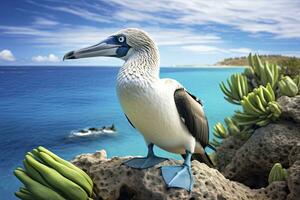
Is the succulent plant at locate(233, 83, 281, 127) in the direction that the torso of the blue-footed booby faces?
no

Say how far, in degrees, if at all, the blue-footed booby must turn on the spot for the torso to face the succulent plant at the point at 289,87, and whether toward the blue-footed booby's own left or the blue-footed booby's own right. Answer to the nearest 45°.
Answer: approximately 180°

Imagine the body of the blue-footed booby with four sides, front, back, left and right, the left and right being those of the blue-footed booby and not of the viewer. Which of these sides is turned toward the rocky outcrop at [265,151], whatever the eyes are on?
back

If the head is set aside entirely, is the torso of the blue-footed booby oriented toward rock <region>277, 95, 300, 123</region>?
no

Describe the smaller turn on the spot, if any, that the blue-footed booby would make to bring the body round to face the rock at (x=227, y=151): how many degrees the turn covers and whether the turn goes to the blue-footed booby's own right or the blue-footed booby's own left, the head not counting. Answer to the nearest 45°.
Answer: approximately 180°

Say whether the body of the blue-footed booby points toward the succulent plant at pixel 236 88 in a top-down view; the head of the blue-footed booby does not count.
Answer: no

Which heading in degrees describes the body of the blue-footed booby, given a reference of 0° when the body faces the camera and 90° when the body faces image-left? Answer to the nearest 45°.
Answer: approximately 45°

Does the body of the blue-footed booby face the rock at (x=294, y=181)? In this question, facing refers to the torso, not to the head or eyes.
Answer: no
